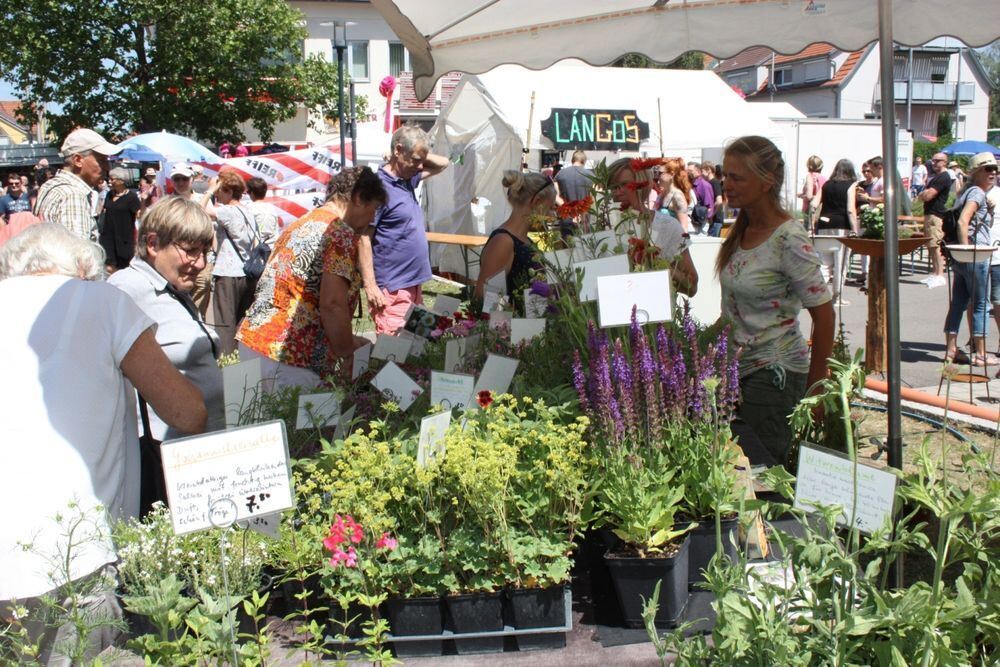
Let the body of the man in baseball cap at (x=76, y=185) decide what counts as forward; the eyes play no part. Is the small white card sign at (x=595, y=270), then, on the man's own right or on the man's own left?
on the man's own right

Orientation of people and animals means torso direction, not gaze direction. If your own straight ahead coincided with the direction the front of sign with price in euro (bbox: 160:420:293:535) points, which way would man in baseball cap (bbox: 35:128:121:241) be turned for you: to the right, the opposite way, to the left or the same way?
to the left

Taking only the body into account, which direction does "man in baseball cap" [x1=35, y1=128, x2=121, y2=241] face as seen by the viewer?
to the viewer's right

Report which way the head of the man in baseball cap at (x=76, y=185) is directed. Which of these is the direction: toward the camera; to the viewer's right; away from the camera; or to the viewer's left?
to the viewer's right

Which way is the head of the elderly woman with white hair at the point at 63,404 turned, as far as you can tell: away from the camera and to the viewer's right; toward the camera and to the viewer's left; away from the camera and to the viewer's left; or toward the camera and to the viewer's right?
away from the camera and to the viewer's right

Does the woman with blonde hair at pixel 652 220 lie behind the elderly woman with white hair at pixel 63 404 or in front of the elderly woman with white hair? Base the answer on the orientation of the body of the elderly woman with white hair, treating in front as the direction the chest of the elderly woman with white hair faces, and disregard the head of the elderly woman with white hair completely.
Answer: in front

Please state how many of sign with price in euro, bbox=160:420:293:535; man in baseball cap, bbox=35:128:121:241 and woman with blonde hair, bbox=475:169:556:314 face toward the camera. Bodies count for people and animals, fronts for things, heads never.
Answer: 1
